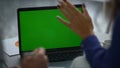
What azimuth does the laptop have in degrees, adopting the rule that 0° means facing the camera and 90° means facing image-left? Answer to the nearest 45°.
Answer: approximately 0°
